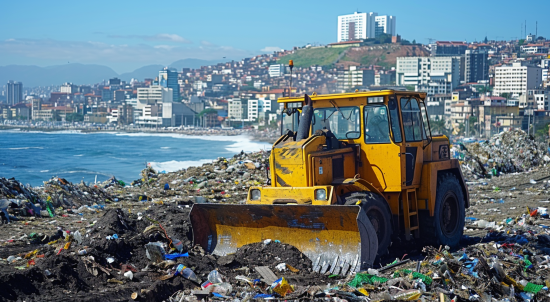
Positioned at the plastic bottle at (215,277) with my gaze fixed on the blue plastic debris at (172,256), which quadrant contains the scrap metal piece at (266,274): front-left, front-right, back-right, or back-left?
back-right

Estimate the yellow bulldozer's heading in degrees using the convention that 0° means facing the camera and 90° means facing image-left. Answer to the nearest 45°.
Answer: approximately 45°

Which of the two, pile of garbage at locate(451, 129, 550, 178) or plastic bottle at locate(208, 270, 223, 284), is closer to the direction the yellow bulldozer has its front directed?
the plastic bottle

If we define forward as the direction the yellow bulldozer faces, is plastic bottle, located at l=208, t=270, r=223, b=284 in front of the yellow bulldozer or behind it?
in front

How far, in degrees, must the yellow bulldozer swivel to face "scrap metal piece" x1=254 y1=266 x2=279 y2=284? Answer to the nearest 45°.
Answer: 0° — it already faces it

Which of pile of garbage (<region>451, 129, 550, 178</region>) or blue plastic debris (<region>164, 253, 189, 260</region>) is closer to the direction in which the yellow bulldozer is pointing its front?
the blue plastic debris
